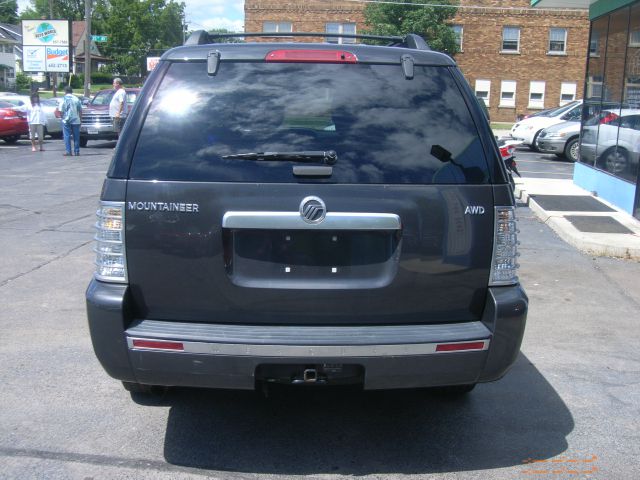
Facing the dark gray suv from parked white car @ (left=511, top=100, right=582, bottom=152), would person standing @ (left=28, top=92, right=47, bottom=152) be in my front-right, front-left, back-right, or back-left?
front-right

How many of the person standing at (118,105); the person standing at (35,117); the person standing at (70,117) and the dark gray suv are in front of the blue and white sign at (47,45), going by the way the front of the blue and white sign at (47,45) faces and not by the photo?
4

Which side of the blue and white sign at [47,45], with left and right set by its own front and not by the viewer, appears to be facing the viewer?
front

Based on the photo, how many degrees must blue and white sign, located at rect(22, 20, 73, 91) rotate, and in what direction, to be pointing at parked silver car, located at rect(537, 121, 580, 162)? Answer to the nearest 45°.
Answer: approximately 45° to its left

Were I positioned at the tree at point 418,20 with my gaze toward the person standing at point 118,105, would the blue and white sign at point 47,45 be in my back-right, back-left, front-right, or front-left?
front-right

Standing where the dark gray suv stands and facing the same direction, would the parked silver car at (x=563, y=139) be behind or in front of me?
in front

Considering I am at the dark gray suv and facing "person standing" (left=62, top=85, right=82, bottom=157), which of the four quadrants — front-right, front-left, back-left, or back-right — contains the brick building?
front-right

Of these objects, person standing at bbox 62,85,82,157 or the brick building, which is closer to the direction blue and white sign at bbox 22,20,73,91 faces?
the person standing

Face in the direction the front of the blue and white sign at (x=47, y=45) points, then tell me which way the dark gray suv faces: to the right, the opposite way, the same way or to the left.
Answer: the opposite way

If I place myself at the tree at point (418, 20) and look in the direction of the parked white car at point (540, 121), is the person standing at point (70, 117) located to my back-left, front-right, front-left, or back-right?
front-right

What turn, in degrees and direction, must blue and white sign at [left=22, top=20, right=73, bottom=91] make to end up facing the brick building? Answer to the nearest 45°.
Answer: approximately 90° to its left

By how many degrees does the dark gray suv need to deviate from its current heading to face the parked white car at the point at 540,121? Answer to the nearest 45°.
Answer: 0° — it already faces it

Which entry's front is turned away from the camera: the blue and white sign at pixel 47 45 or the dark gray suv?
the dark gray suv

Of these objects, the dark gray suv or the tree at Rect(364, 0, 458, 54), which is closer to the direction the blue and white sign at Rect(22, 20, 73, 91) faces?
the dark gray suv

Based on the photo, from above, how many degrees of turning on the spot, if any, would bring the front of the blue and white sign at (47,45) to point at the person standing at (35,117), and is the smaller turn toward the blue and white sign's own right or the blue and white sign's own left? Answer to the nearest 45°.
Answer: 0° — it already faces them

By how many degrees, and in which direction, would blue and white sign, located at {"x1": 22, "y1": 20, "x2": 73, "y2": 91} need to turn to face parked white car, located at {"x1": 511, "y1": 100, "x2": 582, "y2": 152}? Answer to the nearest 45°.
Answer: approximately 45° to its left

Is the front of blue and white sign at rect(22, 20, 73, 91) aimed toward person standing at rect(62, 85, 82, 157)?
yes

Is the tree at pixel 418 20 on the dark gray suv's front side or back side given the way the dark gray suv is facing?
on the front side

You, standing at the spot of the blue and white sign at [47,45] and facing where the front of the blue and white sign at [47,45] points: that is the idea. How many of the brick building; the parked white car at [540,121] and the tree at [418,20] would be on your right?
0

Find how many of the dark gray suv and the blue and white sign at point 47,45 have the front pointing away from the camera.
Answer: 1

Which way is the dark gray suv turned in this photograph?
away from the camera

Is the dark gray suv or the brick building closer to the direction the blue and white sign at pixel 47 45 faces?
the dark gray suv
